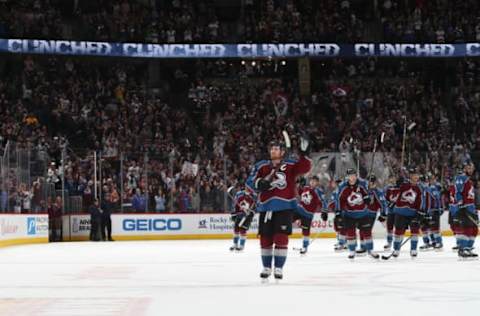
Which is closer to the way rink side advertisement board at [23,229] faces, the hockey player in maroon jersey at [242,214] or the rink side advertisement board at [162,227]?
the hockey player in maroon jersey

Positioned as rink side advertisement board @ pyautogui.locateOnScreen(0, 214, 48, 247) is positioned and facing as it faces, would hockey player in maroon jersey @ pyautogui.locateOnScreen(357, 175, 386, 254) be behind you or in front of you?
in front

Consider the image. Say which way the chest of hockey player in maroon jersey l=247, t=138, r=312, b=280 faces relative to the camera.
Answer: toward the camera

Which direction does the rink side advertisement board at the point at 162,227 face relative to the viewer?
toward the camera

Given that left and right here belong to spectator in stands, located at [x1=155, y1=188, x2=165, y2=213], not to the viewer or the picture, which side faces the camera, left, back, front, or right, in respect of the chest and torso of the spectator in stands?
front

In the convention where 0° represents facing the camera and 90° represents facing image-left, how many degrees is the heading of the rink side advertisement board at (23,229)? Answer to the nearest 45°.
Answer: approximately 315°

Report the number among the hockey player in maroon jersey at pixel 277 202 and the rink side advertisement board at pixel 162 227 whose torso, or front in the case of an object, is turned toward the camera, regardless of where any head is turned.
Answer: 2

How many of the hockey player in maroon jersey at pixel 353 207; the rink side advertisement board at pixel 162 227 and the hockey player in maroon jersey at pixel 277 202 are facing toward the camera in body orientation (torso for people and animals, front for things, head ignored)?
3

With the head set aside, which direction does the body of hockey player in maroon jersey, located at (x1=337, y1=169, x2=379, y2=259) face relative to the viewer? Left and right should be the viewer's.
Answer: facing the viewer
